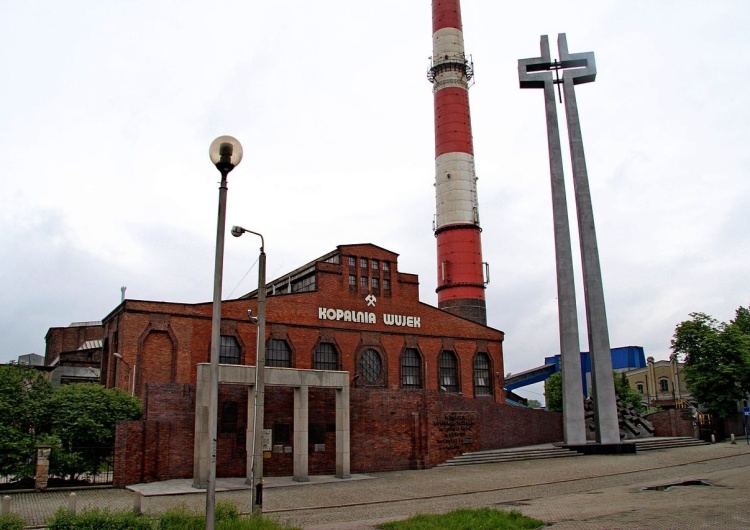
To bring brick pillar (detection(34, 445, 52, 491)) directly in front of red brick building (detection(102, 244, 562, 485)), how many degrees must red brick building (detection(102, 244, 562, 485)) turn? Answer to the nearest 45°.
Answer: approximately 90° to its right

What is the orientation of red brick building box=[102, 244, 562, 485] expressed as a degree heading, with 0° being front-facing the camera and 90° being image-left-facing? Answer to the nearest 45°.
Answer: approximately 315°

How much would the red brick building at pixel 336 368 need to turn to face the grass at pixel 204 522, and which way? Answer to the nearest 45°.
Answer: approximately 45° to its right

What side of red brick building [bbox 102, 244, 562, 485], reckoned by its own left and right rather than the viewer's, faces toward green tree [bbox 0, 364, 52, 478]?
right

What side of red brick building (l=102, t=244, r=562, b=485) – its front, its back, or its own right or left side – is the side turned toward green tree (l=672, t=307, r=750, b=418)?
left

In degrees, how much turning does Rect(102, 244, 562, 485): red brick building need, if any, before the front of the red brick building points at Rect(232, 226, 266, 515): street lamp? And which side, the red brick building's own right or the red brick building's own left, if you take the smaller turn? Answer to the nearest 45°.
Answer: approximately 45° to the red brick building's own right

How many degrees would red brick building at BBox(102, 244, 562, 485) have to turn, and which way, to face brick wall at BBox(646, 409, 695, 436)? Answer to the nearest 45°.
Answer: approximately 45° to its left

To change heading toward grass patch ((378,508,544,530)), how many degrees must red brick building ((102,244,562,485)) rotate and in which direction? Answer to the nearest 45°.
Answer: approximately 45° to its right

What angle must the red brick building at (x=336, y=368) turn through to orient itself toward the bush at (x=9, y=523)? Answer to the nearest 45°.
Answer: approximately 45° to its right

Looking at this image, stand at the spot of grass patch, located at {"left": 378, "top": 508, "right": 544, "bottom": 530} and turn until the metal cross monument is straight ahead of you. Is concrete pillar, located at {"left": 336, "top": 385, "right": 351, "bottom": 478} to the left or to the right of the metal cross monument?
left
